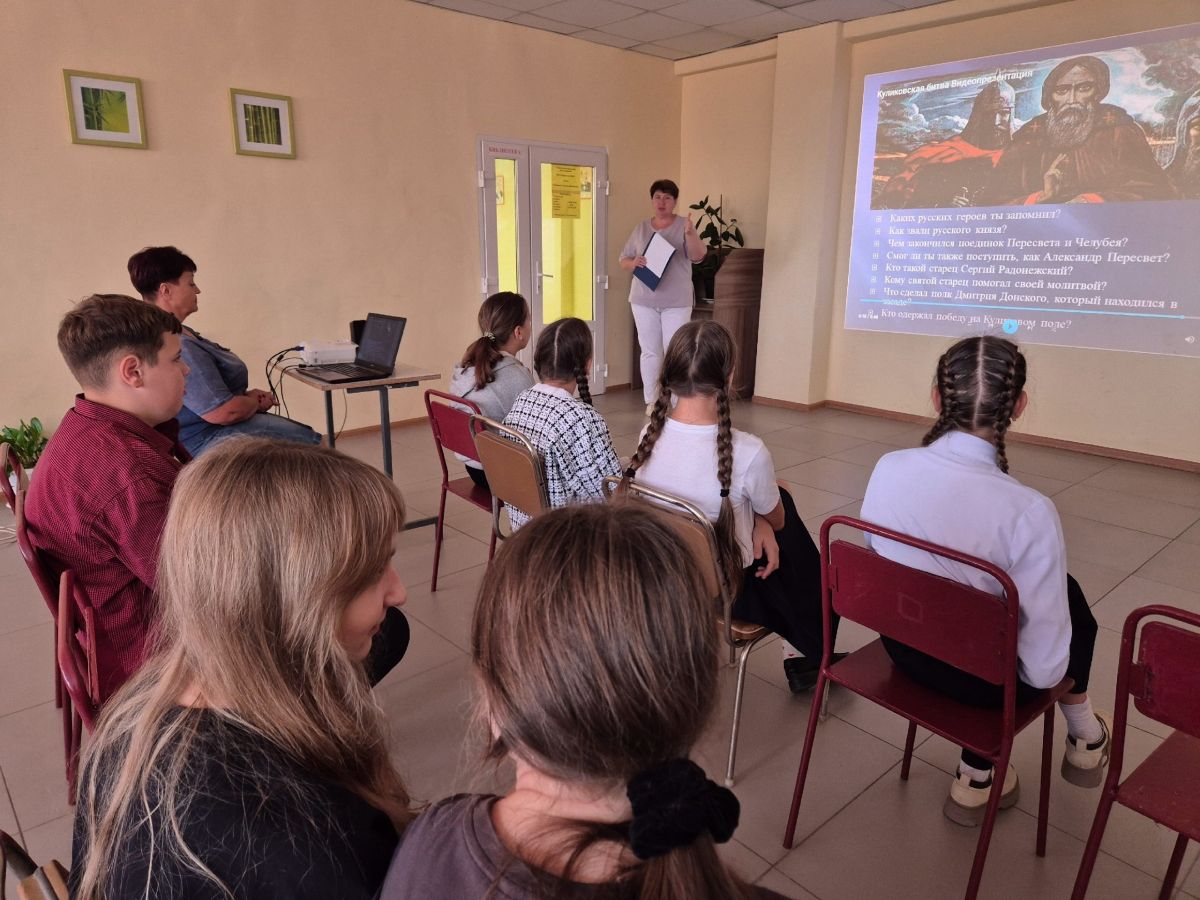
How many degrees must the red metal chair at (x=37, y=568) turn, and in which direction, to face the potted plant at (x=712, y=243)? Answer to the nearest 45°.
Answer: approximately 45° to its left

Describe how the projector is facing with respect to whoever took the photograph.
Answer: facing to the right of the viewer

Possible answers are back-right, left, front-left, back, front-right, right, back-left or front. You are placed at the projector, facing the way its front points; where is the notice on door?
front-left

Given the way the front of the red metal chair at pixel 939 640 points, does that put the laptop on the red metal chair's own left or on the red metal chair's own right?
on the red metal chair's own left

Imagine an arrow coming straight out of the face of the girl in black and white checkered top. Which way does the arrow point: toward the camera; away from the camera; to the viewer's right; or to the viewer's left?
away from the camera

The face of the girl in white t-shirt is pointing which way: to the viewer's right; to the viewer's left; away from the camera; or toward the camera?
away from the camera

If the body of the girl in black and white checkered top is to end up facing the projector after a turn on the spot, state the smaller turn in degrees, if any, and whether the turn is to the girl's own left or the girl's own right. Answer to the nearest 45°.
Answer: approximately 90° to the girl's own left

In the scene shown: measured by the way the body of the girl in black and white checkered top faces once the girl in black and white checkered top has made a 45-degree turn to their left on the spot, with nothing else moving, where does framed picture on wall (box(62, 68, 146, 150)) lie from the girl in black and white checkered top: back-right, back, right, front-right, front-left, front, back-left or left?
front-left

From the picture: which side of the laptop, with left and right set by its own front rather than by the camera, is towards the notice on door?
back

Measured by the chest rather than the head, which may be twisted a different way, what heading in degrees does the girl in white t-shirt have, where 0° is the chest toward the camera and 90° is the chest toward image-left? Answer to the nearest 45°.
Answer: approximately 225°

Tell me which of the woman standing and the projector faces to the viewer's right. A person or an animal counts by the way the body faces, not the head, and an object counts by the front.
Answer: the projector

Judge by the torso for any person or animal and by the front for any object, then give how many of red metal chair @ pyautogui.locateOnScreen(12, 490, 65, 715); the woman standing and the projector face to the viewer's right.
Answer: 2

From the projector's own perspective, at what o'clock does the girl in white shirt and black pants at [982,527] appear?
The girl in white shirt and black pants is roughly at 2 o'clock from the projector.
